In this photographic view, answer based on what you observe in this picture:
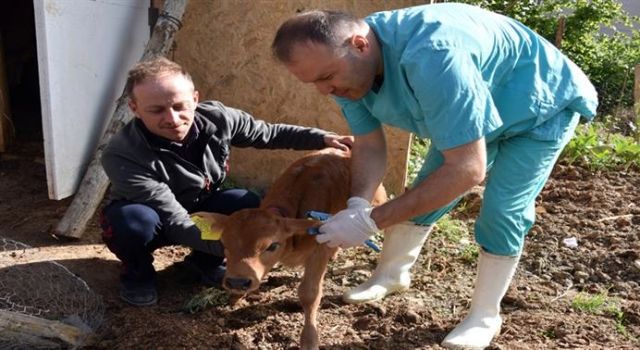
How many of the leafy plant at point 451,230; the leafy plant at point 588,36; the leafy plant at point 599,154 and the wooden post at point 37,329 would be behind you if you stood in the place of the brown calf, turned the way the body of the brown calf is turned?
3

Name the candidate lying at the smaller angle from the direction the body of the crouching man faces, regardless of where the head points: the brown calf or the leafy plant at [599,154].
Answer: the brown calf

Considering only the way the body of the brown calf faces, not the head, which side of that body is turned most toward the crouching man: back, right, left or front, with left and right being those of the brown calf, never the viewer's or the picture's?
right

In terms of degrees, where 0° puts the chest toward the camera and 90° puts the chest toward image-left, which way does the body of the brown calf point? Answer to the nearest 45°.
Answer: approximately 45°

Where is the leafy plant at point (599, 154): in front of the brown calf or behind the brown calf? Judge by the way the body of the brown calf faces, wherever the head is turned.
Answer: behind

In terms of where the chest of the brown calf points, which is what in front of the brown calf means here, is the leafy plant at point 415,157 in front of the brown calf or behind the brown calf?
behind

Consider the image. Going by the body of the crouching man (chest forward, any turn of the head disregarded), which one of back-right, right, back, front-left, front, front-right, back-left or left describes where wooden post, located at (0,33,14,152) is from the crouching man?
back

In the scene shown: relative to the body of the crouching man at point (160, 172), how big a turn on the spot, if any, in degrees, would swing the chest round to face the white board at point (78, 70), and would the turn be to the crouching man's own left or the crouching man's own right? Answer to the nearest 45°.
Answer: approximately 180°

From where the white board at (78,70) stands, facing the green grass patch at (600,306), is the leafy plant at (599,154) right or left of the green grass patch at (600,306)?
left

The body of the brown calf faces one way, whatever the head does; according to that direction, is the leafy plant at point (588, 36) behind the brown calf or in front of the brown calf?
behind
